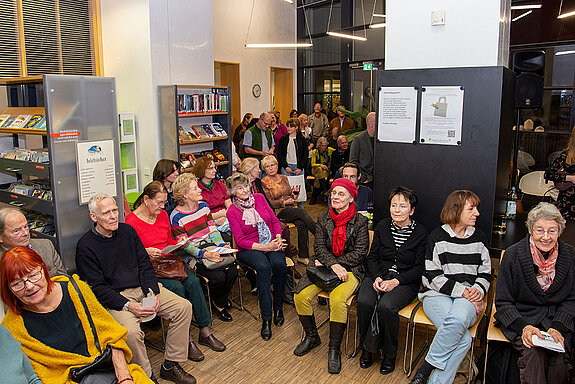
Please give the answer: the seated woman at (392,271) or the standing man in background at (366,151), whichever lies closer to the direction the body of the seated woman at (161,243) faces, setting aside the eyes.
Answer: the seated woman

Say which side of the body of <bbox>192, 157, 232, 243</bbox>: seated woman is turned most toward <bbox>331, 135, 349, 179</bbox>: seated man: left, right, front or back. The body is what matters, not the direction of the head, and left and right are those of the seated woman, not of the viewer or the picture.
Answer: left

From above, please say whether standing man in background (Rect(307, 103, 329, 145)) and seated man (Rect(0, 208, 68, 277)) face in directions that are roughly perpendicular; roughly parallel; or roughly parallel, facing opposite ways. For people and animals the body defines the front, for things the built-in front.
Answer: roughly perpendicular

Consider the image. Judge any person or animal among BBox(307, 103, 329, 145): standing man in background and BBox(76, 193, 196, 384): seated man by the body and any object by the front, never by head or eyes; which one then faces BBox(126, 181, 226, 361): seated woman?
the standing man in background

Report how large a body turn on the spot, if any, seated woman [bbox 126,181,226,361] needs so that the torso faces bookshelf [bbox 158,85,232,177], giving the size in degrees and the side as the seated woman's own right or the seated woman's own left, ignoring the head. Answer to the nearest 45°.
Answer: approximately 135° to the seated woman's own left

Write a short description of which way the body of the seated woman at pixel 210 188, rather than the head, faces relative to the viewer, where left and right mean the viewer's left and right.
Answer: facing the viewer and to the right of the viewer

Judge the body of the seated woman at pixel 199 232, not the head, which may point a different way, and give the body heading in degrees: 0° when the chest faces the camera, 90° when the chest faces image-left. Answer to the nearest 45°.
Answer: approximately 315°

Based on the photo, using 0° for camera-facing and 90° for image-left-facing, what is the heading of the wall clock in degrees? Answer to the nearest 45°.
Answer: approximately 315°

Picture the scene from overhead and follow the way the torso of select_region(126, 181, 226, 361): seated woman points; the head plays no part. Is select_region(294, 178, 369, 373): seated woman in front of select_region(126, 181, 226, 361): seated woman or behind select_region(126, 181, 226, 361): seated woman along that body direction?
in front

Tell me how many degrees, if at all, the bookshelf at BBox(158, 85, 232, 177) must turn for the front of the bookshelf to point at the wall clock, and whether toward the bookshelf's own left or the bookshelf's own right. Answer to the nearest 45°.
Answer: approximately 135° to the bookshelf's own left

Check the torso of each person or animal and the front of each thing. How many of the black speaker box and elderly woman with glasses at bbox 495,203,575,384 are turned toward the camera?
2

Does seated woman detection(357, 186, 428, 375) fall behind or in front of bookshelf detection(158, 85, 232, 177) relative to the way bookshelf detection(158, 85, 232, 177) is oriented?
in front

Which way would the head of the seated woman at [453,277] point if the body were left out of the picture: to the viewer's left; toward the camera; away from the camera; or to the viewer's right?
to the viewer's right
